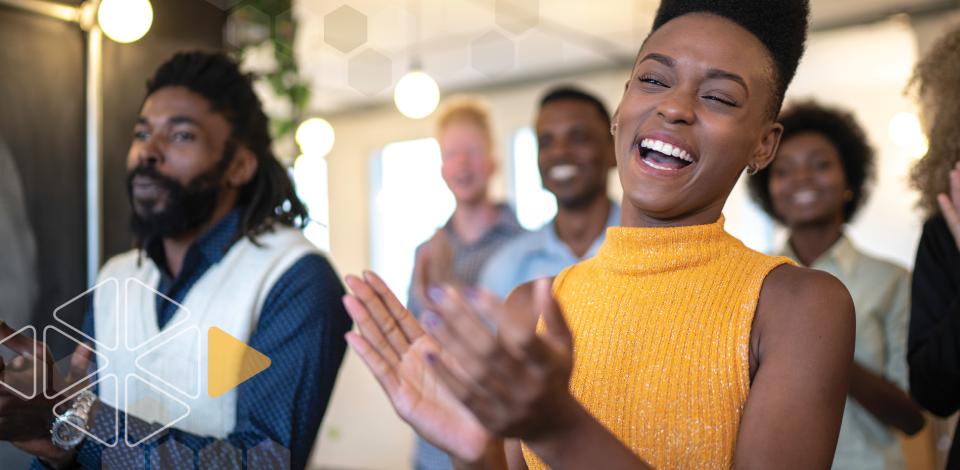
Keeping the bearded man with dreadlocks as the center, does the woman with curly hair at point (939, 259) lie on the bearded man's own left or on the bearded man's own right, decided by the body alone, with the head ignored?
on the bearded man's own left

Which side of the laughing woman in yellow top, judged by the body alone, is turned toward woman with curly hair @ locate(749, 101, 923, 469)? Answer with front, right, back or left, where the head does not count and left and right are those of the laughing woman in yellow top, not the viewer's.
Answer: back

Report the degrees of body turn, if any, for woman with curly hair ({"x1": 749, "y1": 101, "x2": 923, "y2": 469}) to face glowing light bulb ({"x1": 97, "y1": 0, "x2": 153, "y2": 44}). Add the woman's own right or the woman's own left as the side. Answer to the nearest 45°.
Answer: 0° — they already face it

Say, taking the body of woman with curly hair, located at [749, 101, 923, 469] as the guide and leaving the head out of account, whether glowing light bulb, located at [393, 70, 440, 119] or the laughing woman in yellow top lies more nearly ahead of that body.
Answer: the laughing woman in yellow top

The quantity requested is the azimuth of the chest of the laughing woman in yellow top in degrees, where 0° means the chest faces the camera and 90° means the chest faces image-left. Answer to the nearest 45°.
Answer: approximately 45°
